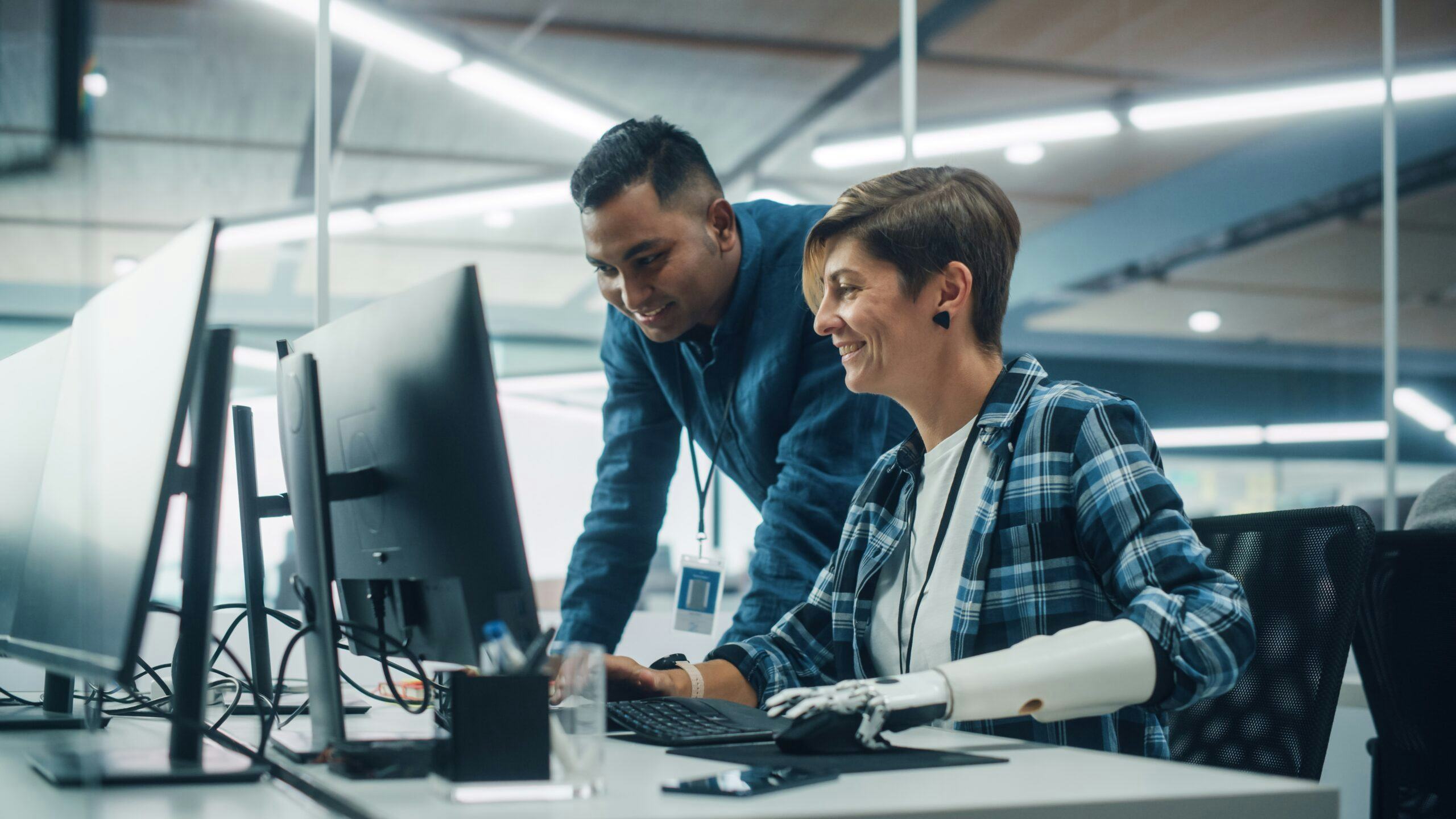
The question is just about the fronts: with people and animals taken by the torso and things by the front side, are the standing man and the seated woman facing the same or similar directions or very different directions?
same or similar directions

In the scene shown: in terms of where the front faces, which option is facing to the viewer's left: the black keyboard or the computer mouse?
the computer mouse

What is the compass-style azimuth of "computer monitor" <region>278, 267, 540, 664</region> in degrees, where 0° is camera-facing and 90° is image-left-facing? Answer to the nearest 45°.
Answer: approximately 225°

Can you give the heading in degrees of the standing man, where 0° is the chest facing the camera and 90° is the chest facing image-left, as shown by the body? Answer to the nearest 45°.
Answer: approximately 45°

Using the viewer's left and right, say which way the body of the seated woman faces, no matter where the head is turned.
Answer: facing the viewer and to the left of the viewer

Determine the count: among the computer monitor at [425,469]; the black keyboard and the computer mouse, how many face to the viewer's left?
1

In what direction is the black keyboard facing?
to the viewer's right

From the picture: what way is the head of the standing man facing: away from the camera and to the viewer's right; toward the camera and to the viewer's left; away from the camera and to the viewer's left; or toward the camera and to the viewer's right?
toward the camera and to the viewer's left

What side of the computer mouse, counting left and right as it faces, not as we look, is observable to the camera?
left

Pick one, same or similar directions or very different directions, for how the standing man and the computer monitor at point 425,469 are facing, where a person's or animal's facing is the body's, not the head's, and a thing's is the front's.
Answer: very different directions
